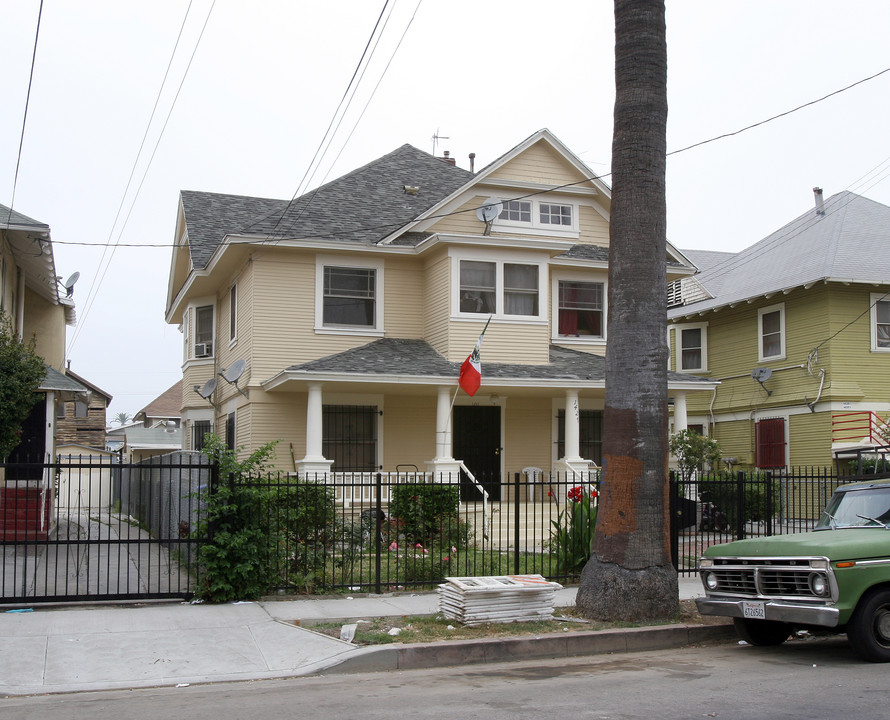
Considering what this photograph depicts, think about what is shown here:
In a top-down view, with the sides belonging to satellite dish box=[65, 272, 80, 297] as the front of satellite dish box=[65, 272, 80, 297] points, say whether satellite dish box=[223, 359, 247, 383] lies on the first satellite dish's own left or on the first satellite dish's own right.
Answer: on the first satellite dish's own left

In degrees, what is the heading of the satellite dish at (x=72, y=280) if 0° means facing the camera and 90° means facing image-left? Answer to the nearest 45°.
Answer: approximately 45°

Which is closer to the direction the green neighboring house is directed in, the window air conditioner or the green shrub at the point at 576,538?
the green shrub

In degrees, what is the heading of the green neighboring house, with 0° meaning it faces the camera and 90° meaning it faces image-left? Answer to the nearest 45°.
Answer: approximately 315°

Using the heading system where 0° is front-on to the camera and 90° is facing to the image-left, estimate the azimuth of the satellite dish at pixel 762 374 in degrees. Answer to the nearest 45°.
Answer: approximately 45°
